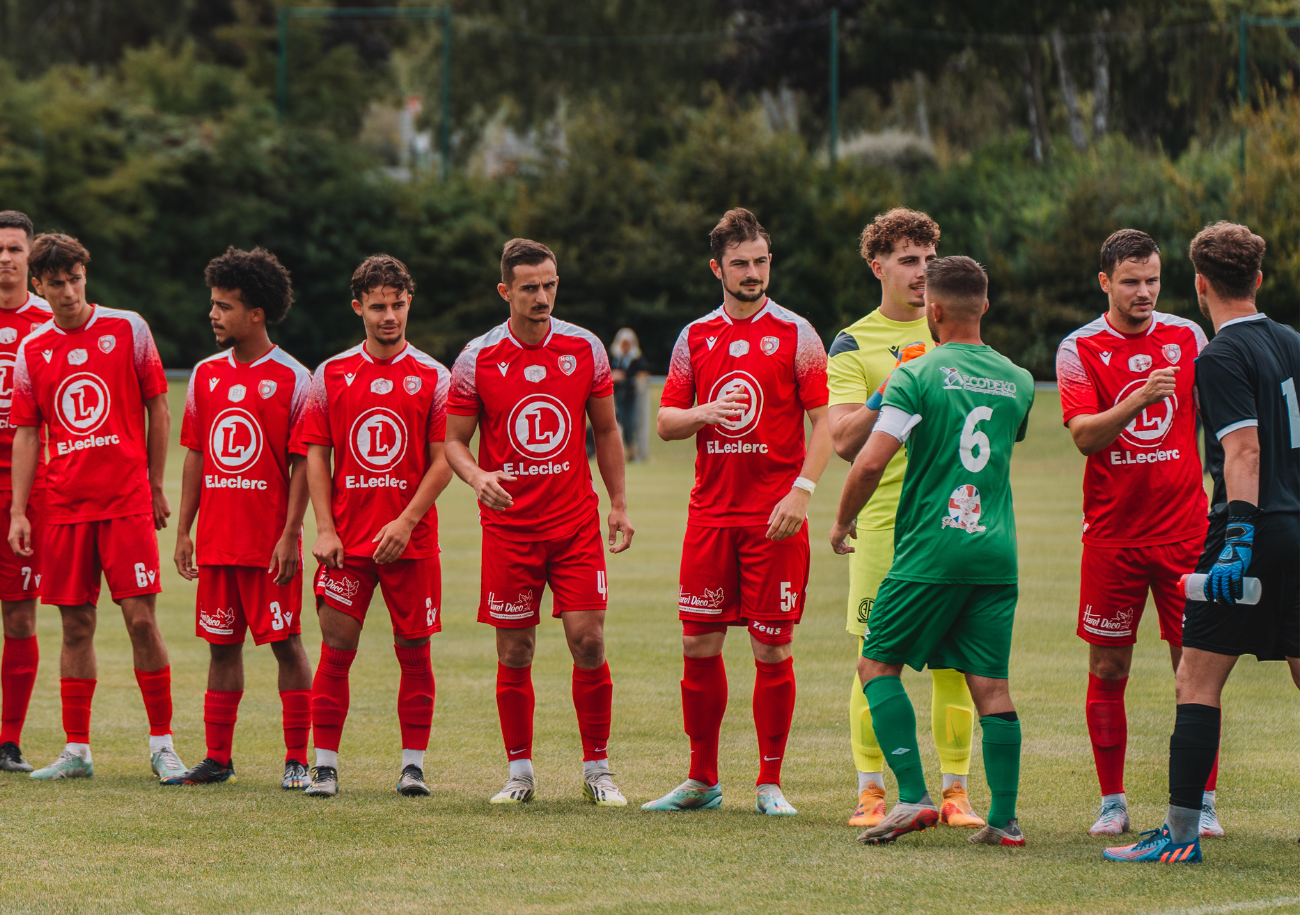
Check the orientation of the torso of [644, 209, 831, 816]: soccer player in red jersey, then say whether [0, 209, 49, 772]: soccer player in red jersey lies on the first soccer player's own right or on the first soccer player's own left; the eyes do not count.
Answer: on the first soccer player's own right

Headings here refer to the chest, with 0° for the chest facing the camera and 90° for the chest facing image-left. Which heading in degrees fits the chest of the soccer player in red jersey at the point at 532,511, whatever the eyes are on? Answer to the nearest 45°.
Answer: approximately 0°

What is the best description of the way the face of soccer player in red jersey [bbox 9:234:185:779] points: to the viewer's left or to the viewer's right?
to the viewer's right

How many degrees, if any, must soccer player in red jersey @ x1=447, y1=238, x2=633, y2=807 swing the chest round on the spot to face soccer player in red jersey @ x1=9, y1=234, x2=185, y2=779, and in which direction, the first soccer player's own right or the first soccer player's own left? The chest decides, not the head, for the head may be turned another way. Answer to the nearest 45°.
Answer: approximately 90° to the first soccer player's own right

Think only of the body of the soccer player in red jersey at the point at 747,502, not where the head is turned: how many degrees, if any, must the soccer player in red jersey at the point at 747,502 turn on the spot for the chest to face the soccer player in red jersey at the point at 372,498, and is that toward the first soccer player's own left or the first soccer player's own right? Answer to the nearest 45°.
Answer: approximately 90° to the first soccer player's own right
